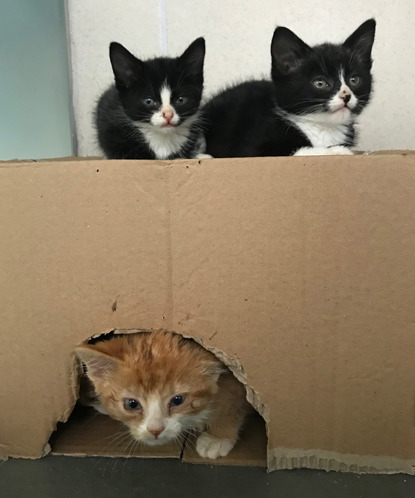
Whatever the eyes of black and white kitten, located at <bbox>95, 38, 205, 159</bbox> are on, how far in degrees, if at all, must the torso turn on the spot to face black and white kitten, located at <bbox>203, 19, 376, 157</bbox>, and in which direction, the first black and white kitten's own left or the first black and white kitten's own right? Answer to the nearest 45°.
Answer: approximately 45° to the first black and white kitten's own left

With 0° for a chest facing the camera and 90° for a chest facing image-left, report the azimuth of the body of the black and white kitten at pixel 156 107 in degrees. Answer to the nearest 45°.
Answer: approximately 315°

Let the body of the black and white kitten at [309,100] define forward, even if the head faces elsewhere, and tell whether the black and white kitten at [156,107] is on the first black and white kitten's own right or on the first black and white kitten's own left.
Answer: on the first black and white kitten's own right

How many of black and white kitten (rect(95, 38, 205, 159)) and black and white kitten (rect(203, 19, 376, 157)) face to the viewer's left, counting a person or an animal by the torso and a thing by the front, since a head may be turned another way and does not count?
0
